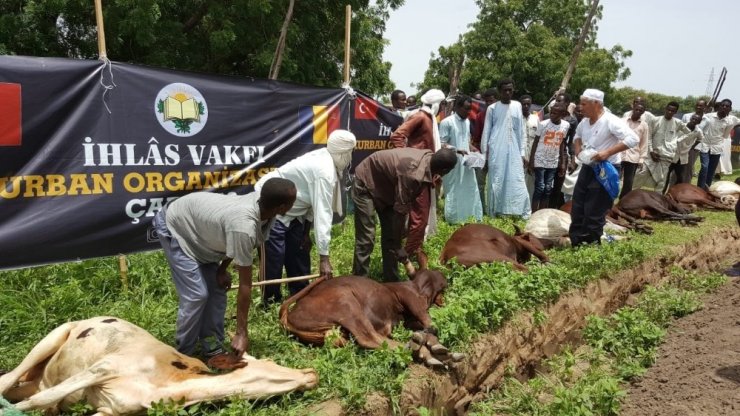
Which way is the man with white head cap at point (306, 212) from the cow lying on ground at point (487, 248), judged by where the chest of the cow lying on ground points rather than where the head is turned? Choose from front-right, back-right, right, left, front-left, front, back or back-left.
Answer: back-right

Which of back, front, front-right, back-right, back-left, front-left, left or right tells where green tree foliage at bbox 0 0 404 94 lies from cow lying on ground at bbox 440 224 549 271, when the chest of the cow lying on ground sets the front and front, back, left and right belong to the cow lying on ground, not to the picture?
back-left

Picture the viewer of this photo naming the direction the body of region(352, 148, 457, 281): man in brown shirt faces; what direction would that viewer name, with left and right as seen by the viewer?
facing to the right of the viewer

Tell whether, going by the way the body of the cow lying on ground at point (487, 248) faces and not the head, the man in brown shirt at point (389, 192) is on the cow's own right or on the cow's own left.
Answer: on the cow's own right

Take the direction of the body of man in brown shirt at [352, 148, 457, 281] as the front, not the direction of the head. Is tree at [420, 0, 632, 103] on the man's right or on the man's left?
on the man's left

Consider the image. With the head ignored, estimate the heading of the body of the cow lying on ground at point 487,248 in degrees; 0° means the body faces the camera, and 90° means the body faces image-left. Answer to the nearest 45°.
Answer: approximately 270°

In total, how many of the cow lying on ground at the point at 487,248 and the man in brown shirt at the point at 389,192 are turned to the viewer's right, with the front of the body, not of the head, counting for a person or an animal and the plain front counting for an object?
2
